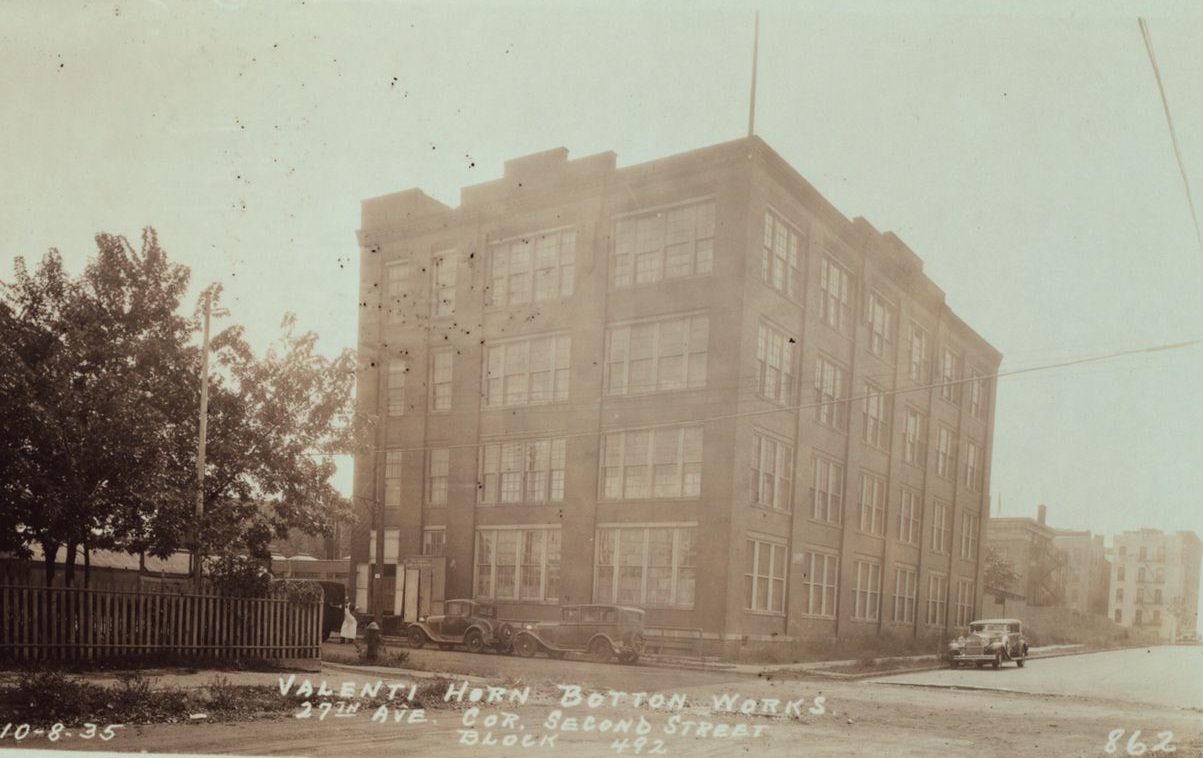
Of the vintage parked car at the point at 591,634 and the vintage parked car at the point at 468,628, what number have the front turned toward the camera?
0

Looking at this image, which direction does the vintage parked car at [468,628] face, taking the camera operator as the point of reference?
facing away from the viewer and to the left of the viewer

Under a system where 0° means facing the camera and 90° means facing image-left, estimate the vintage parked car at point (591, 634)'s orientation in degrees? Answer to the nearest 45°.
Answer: approximately 135°

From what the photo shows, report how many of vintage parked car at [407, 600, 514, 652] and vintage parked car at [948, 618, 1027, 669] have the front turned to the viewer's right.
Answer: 0

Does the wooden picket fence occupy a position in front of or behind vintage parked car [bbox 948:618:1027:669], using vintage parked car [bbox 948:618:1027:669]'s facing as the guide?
in front

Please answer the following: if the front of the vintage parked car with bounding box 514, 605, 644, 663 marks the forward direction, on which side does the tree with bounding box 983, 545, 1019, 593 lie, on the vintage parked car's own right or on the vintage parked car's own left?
on the vintage parked car's own right
